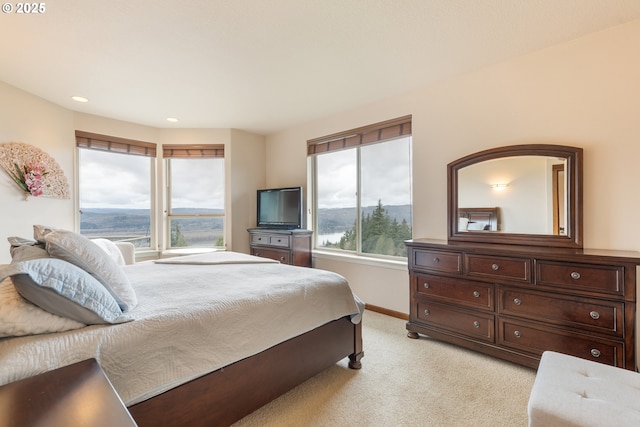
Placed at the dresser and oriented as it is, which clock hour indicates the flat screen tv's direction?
The flat screen tv is roughly at 2 o'clock from the dresser.

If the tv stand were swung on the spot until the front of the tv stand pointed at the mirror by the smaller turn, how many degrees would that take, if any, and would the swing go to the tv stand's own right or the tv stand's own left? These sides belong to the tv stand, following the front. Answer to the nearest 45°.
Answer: approximately 90° to the tv stand's own left

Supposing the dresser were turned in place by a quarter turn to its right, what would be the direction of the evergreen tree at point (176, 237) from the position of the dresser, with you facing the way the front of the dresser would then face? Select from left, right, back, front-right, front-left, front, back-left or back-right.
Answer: front-left

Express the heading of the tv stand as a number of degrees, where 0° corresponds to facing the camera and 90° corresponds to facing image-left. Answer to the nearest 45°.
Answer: approximately 45°

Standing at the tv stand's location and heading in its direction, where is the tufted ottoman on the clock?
The tufted ottoman is roughly at 10 o'clock from the tv stand.

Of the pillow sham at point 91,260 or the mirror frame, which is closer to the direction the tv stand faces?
the pillow sham

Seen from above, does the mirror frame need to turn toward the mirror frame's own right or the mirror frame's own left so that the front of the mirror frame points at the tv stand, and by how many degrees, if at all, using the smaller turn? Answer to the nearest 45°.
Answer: approximately 45° to the mirror frame's own right

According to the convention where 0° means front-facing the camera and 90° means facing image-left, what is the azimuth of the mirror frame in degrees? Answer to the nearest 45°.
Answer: approximately 45°

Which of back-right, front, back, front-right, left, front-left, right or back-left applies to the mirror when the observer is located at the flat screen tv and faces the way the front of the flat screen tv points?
left

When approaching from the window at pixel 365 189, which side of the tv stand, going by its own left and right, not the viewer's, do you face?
left

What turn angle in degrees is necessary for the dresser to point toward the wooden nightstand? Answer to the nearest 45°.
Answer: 0° — it already faces it

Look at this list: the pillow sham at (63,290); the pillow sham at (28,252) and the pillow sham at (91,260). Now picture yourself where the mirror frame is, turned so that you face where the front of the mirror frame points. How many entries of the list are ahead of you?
3

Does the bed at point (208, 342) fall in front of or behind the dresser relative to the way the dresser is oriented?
in front

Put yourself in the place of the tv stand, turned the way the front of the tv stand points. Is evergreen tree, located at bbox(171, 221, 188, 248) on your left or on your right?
on your right

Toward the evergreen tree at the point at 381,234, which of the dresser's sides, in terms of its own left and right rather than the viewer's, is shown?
right
